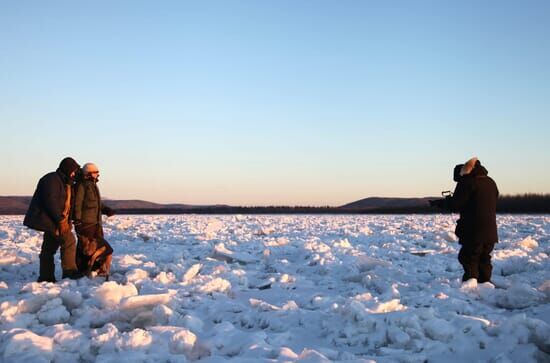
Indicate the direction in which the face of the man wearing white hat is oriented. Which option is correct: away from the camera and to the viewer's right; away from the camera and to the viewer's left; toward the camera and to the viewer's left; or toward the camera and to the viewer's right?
toward the camera and to the viewer's right

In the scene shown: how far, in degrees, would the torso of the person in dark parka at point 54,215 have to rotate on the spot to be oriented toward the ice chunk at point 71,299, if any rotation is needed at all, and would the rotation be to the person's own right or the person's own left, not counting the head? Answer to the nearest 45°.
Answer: approximately 90° to the person's own right

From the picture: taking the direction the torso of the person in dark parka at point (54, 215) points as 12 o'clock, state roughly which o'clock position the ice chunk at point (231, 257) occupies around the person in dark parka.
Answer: The ice chunk is roughly at 11 o'clock from the person in dark parka.

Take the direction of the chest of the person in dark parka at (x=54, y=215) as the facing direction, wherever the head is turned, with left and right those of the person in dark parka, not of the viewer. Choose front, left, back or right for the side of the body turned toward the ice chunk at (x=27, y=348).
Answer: right

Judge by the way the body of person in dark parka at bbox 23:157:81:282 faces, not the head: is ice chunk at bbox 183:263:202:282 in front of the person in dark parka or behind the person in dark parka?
in front

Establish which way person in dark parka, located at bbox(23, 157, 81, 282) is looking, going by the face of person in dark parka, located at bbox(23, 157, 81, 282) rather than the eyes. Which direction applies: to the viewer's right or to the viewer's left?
to the viewer's right

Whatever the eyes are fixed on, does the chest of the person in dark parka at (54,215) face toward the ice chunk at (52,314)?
no

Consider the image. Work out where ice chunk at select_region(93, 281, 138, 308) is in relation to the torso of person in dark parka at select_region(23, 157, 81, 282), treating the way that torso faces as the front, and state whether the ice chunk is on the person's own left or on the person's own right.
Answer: on the person's own right

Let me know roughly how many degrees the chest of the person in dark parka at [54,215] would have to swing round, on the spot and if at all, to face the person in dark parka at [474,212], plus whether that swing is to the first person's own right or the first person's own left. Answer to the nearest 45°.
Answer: approximately 45° to the first person's own right

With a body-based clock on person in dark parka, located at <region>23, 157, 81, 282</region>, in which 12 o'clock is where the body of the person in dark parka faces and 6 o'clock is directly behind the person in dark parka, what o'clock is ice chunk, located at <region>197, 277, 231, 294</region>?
The ice chunk is roughly at 1 o'clock from the person in dark parka.

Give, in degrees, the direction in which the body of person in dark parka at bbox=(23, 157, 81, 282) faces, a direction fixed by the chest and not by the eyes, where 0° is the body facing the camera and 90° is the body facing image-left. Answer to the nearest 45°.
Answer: approximately 270°

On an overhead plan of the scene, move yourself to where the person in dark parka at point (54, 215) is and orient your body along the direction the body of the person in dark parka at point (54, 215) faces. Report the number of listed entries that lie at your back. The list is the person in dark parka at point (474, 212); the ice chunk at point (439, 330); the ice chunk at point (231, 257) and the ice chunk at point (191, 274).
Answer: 0

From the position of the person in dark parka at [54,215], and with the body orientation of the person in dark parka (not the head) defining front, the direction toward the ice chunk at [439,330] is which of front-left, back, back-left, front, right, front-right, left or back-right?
front-right

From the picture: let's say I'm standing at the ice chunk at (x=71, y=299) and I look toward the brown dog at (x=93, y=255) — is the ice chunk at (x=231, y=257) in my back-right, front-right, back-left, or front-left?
front-right
